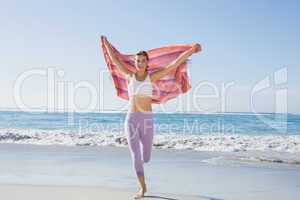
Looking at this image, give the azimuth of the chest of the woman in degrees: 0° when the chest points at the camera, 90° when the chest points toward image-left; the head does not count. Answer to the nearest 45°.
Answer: approximately 0°
